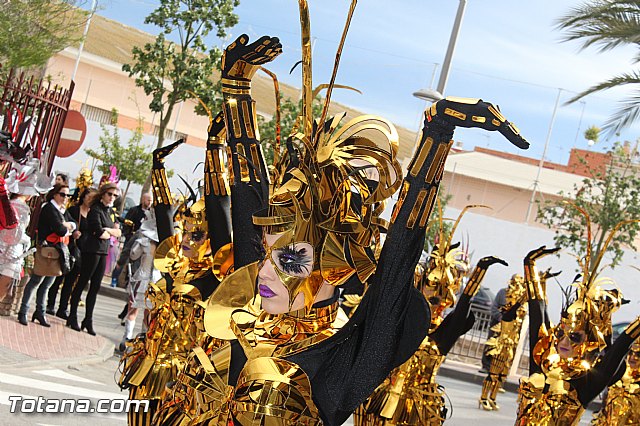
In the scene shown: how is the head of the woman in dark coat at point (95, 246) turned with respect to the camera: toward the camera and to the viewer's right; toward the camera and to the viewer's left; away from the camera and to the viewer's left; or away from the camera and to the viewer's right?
toward the camera and to the viewer's right

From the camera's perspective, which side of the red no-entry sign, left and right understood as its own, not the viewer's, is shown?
front

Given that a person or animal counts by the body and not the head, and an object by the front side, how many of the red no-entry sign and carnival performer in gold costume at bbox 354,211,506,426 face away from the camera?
0

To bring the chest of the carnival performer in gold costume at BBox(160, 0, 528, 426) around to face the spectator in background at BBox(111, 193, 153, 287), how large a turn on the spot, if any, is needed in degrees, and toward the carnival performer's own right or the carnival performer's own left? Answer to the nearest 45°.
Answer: approximately 135° to the carnival performer's own right

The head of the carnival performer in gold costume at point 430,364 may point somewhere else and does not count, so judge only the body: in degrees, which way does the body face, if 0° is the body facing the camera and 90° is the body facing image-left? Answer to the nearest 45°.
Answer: approximately 45°

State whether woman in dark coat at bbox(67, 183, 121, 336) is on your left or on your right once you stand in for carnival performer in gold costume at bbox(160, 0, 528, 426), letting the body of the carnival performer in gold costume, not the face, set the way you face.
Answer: on your right

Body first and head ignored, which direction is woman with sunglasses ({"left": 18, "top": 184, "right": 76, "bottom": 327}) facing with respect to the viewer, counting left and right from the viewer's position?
facing the viewer and to the right of the viewer

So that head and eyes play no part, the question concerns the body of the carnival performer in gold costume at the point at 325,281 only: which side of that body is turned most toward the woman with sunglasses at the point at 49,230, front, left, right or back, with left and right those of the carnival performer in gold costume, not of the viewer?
right

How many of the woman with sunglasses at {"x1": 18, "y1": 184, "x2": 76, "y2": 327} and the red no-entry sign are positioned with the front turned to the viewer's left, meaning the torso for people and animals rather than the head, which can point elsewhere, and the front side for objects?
0

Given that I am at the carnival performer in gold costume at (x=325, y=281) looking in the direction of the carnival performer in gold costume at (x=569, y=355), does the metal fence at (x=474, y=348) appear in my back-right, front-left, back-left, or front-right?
front-left

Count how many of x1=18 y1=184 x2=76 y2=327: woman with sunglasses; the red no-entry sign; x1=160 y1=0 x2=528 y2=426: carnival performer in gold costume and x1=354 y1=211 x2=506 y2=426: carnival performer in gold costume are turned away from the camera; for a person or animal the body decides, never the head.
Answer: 0
